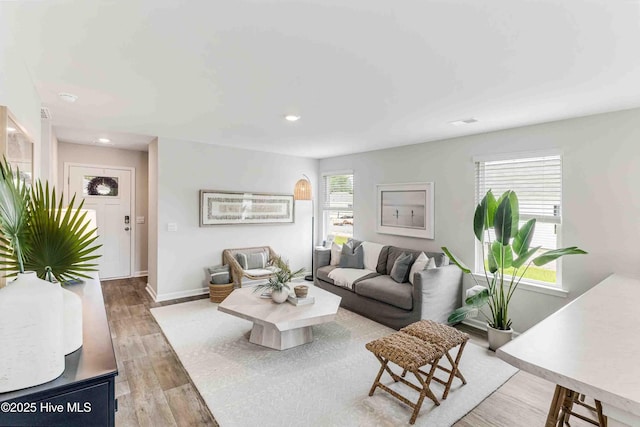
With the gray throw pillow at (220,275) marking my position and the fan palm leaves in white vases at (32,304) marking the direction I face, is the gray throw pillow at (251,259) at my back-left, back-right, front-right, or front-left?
back-left

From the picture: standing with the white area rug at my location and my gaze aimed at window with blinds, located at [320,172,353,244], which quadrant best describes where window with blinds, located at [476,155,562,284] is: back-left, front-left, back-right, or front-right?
front-right

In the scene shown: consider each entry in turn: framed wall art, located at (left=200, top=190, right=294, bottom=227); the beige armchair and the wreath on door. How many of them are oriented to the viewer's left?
0

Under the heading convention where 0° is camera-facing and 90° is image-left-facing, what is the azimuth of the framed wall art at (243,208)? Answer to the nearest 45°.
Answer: approximately 315°

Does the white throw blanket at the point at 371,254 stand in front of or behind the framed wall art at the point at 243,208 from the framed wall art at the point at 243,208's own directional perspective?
in front

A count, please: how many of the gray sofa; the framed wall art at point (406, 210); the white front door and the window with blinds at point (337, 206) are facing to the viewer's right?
0

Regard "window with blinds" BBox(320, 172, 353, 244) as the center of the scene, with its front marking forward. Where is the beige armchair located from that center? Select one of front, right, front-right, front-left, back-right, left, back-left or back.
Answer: front

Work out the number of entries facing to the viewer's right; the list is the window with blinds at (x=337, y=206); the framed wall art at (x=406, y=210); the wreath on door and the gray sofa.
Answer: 0

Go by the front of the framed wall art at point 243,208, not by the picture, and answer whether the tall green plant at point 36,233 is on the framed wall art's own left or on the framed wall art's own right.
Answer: on the framed wall art's own right

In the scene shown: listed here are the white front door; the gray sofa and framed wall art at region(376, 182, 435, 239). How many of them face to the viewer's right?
0

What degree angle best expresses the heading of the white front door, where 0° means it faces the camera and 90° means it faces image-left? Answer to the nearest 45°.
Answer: approximately 0°

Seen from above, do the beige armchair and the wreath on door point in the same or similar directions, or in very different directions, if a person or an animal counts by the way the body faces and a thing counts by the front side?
same or similar directions

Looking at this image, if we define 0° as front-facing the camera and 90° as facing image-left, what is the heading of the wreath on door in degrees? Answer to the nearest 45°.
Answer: approximately 0°

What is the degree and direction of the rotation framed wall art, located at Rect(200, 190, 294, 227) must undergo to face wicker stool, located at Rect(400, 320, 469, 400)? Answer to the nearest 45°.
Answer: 0° — it already faces it

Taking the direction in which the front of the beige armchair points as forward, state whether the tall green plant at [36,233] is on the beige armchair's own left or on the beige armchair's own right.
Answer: on the beige armchair's own right

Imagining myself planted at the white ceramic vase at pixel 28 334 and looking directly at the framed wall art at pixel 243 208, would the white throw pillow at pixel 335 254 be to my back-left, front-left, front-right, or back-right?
front-right
